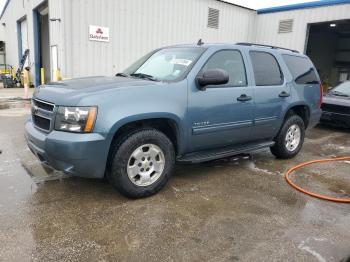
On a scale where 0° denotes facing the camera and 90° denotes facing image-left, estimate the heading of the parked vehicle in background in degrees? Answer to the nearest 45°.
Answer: approximately 45°

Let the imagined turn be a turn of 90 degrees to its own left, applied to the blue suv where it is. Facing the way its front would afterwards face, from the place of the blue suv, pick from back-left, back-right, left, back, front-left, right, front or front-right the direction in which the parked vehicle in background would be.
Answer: left

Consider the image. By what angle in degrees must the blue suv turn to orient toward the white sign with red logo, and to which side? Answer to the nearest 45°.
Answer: approximately 135° to its right

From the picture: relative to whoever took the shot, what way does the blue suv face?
facing the viewer and to the left of the viewer

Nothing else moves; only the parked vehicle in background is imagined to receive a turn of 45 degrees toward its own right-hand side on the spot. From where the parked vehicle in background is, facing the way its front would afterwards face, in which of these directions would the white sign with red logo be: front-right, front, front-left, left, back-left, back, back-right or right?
front
